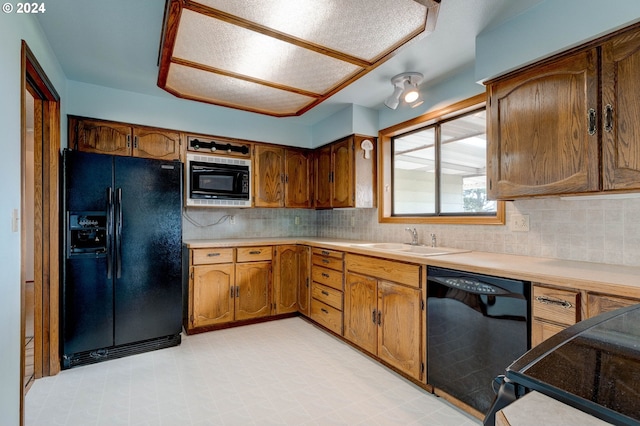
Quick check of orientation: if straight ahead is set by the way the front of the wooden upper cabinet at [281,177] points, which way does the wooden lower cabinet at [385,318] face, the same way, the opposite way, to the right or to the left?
to the right

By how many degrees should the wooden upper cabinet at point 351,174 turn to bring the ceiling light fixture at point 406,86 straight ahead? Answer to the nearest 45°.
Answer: approximately 90° to its left

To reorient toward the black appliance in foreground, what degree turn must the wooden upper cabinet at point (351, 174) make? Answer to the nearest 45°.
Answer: approximately 45° to its left

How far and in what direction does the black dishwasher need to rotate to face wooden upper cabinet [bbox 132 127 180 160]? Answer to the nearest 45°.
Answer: approximately 45° to its right

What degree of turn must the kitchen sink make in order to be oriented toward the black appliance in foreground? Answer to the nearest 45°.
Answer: approximately 45° to its left

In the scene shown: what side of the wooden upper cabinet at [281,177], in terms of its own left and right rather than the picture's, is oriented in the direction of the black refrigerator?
right

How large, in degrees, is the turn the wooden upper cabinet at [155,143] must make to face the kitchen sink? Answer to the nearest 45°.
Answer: approximately 45° to its left

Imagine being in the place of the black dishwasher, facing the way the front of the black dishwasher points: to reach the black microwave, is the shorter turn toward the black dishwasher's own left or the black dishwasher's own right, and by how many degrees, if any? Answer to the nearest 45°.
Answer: approximately 45° to the black dishwasher's own right
